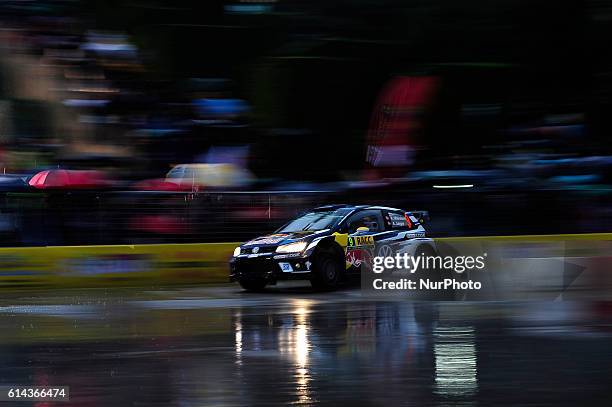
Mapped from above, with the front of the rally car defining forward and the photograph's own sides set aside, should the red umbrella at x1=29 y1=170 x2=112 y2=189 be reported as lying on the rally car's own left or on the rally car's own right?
on the rally car's own right

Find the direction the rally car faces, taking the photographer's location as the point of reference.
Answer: facing the viewer and to the left of the viewer
